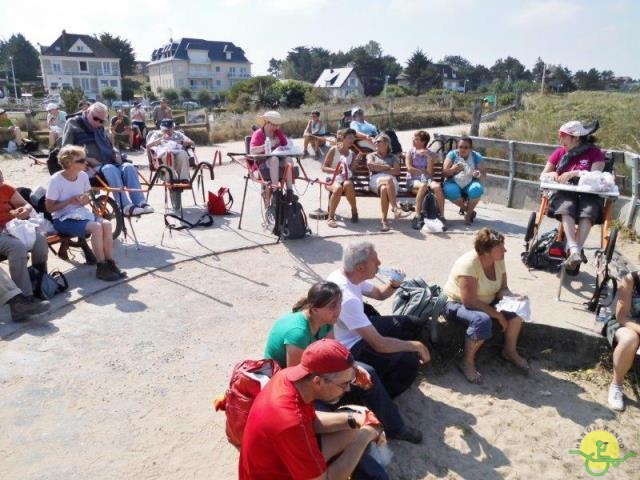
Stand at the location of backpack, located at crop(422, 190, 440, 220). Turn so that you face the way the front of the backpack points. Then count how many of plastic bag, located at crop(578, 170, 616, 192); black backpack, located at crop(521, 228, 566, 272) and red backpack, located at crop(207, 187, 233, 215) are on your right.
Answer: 1

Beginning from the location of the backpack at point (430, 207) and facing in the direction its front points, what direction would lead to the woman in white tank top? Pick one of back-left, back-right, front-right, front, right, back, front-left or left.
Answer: right

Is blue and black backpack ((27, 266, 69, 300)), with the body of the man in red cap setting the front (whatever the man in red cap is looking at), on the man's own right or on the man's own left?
on the man's own left

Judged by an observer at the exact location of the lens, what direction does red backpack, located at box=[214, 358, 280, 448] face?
facing to the left of the viewer

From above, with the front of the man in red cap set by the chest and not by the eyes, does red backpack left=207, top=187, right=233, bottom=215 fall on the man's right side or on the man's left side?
on the man's left side

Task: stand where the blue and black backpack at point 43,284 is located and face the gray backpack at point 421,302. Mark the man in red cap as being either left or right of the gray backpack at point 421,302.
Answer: right

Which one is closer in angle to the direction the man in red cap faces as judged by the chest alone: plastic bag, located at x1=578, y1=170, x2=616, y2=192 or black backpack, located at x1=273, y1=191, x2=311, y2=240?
the plastic bag

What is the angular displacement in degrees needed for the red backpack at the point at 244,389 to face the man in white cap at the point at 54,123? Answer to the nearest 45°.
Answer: approximately 90° to its right

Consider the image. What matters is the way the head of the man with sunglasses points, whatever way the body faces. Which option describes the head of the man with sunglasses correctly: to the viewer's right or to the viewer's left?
to the viewer's right

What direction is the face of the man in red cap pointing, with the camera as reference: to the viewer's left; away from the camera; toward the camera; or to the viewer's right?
to the viewer's right
